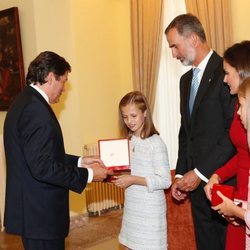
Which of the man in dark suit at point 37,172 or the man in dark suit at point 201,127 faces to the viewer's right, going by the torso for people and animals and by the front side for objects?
the man in dark suit at point 37,172

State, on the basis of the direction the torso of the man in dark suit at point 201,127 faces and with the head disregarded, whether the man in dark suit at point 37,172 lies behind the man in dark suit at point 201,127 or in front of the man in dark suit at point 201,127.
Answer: in front

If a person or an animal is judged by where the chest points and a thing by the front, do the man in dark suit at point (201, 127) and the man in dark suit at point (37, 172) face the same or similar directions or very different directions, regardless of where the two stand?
very different directions

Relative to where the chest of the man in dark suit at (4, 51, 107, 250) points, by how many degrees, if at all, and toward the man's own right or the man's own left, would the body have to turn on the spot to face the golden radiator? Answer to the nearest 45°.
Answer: approximately 90° to the man's own left

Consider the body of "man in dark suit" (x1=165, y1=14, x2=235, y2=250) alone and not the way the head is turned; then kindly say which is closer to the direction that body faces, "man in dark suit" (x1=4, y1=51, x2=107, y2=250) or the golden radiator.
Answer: the man in dark suit

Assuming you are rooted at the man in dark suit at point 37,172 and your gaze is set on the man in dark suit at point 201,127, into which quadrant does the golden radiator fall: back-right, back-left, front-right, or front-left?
front-left

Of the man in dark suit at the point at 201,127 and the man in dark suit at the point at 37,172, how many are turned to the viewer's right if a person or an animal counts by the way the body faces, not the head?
1

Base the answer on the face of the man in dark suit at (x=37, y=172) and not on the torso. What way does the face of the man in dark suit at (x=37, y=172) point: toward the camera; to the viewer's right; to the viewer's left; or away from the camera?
to the viewer's right

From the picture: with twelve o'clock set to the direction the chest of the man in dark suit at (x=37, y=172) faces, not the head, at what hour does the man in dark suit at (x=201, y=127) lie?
the man in dark suit at (x=201, y=127) is roughly at 12 o'clock from the man in dark suit at (x=37, y=172).

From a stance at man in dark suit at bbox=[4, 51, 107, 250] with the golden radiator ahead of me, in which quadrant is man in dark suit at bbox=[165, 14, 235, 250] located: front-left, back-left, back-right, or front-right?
front-right

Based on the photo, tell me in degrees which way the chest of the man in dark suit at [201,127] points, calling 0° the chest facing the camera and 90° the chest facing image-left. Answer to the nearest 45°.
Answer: approximately 45°

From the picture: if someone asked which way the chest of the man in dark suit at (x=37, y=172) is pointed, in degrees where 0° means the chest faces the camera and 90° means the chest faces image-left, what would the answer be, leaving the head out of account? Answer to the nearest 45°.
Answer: approximately 270°

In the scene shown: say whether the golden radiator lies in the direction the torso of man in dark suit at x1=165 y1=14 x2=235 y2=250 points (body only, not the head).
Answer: no
